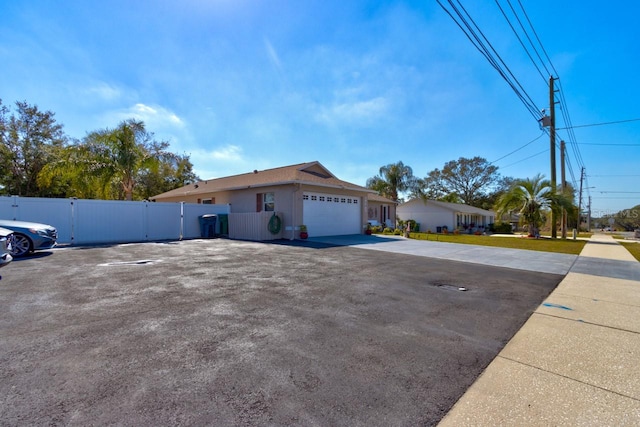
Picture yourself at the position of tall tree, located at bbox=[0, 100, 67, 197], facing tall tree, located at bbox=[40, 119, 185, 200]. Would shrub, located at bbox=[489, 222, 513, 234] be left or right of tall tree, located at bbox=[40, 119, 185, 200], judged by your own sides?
left

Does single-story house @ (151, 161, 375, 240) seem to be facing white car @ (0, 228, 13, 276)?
no

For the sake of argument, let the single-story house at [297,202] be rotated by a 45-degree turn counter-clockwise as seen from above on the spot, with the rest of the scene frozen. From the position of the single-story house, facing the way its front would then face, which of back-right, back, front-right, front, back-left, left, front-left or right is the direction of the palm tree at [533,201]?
front

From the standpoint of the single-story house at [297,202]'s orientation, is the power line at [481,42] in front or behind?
in front

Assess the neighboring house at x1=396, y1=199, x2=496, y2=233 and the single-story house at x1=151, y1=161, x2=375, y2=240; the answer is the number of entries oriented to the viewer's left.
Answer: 0

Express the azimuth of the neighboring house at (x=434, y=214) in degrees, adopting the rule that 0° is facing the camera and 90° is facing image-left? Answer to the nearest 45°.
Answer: approximately 315°

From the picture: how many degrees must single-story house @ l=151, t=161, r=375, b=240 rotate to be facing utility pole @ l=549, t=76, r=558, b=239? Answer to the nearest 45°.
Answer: approximately 45° to its left

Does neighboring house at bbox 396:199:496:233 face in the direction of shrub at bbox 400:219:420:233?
no

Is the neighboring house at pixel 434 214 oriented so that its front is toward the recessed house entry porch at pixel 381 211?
no

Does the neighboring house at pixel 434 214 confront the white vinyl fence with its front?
no

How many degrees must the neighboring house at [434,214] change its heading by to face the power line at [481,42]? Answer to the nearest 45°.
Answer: approximately 45° to its right

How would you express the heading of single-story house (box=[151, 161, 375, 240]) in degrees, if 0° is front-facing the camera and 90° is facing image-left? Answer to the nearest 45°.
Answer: approximately 315°

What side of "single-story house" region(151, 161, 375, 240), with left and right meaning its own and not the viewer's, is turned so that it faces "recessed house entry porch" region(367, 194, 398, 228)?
left
